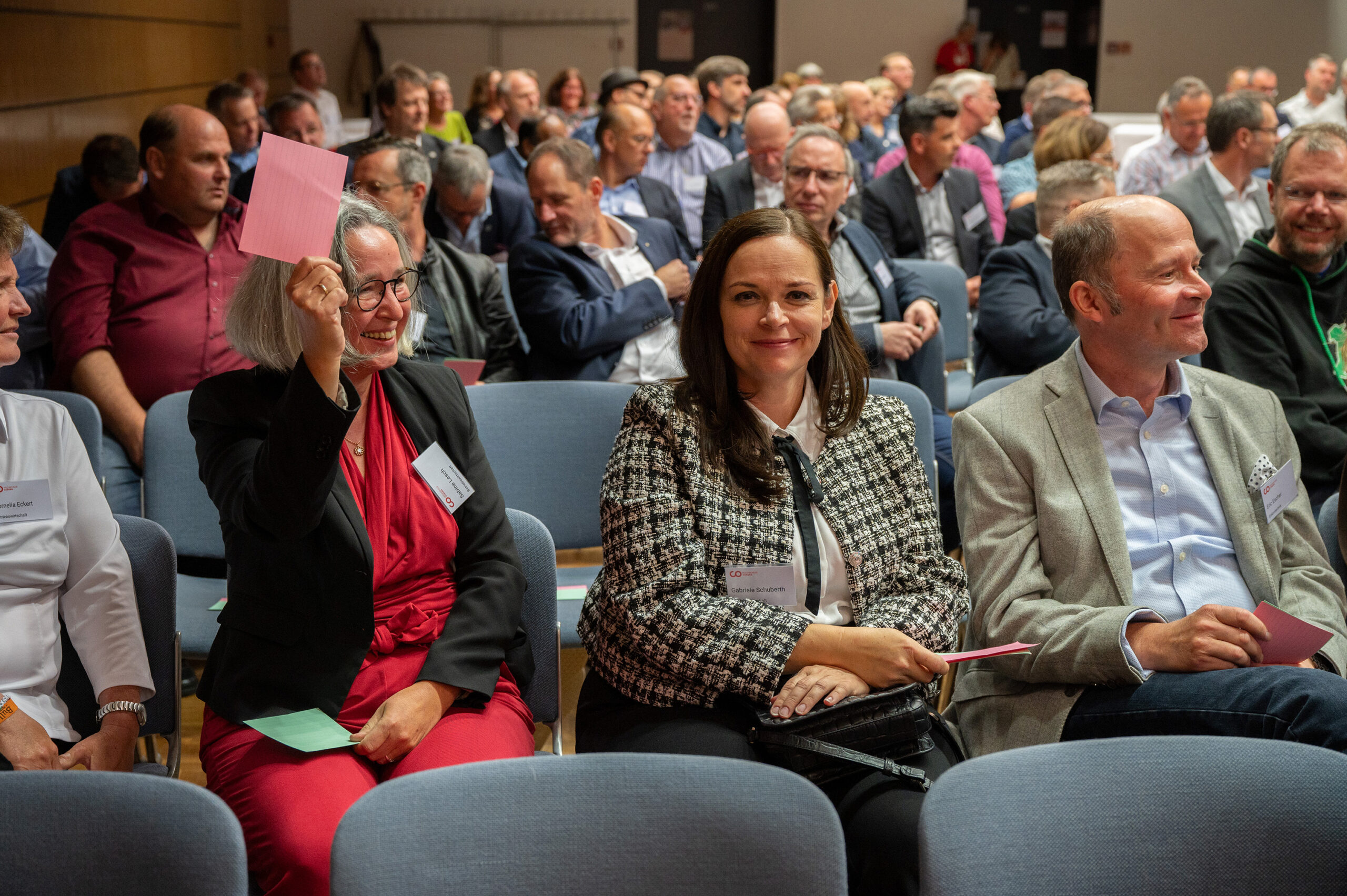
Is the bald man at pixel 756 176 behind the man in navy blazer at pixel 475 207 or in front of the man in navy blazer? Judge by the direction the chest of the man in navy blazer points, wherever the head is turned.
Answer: behind

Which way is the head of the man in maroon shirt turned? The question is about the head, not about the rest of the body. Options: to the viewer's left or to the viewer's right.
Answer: to the viewer's right

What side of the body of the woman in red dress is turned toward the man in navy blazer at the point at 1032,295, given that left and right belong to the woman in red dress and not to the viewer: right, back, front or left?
left

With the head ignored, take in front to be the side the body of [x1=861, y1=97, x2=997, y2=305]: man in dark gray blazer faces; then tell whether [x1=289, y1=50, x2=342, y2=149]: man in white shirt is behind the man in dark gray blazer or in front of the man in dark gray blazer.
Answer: behind

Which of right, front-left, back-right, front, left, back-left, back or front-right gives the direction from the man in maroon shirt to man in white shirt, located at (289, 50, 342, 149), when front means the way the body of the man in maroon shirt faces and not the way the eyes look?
back-left

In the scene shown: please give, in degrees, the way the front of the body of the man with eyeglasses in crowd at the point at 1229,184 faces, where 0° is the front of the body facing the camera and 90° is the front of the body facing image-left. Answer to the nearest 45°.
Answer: approximately 315°

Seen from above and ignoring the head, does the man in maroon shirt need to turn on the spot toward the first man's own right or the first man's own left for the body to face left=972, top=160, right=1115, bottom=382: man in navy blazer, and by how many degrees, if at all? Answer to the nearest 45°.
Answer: approximately 45° to the first man's own left

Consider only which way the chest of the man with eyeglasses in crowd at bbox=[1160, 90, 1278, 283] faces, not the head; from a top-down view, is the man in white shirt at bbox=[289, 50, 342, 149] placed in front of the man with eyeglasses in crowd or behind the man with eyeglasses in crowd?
behind

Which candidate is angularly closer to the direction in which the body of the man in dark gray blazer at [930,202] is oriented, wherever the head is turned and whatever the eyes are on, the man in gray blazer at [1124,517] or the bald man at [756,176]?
the man in gray blazer

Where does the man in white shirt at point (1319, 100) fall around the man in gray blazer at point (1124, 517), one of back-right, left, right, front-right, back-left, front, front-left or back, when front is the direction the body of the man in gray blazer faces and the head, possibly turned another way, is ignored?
back-left

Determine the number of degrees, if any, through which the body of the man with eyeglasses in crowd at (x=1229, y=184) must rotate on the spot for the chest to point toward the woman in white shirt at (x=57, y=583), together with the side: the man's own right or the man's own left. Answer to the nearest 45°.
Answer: approximately 45° to the man's own right

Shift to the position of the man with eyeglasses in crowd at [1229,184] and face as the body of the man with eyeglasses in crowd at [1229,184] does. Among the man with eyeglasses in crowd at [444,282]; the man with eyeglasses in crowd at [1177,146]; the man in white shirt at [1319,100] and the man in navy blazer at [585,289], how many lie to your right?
2
